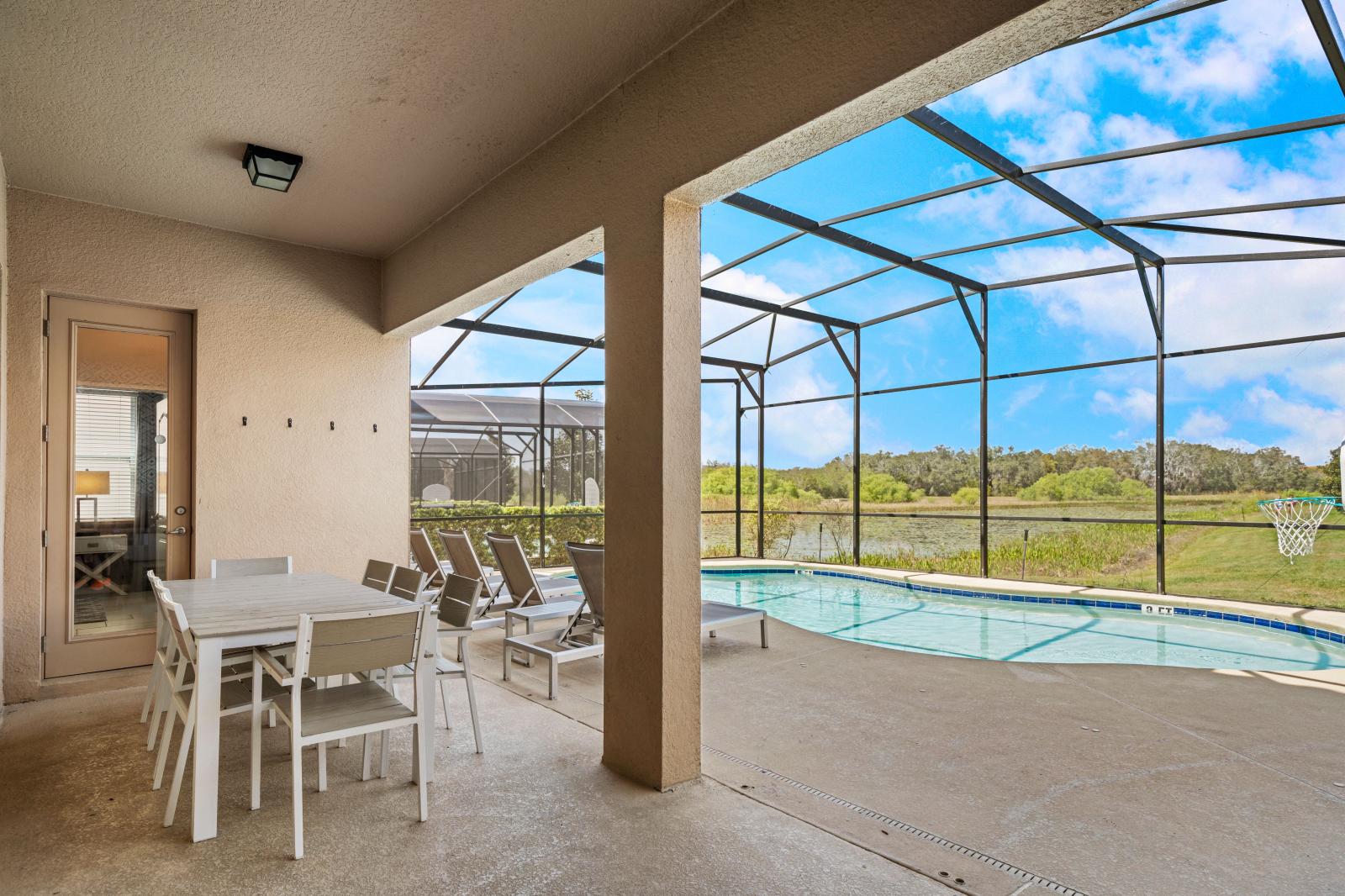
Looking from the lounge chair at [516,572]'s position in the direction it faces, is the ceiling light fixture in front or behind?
behind

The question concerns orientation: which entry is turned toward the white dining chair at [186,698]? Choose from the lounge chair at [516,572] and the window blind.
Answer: the window blind

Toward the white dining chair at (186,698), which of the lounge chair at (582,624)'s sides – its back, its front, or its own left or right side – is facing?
back

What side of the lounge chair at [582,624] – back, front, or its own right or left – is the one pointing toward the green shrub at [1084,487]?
front

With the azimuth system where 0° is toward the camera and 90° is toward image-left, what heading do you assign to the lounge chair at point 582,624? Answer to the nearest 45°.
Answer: approximately 225°

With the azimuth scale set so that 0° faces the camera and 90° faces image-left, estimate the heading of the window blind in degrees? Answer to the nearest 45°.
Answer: approximately 0°

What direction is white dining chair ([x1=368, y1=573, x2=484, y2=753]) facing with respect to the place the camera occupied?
facing the viewer and to the left of the viewer

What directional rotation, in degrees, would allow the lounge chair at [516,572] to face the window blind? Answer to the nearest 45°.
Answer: approximately 135° to its left

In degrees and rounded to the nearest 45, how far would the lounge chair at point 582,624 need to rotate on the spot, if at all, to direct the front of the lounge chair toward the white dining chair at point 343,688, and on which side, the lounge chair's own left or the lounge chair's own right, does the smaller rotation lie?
approximately 135° to the lounge chair's own right

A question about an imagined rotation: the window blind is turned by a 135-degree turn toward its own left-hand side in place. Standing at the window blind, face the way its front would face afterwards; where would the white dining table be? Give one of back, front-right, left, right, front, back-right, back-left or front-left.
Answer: back-right
